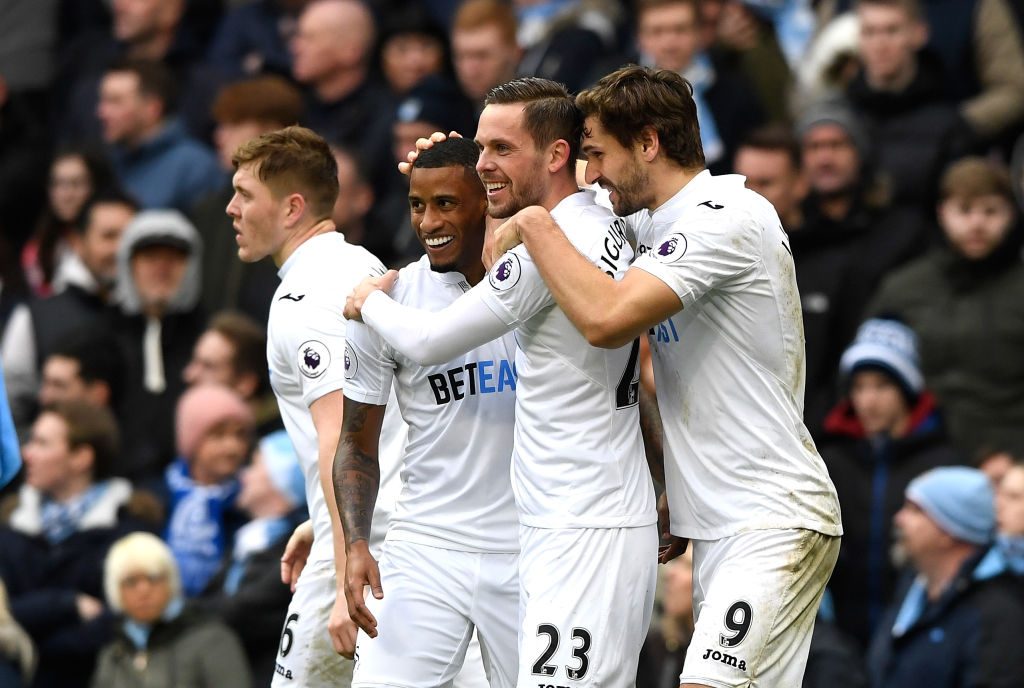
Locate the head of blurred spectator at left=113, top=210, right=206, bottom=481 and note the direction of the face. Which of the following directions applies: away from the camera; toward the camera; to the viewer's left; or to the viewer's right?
toward the camera

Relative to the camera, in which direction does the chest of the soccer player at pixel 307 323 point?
to the viewer's left

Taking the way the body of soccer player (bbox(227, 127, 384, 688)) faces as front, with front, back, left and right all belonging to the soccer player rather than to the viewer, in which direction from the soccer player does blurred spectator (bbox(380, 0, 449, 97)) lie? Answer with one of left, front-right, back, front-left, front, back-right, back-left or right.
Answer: right

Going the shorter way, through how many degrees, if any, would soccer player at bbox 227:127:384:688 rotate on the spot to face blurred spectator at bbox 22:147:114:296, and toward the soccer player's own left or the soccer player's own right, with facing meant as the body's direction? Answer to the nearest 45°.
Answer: approximately 90° to the soccer player's own right

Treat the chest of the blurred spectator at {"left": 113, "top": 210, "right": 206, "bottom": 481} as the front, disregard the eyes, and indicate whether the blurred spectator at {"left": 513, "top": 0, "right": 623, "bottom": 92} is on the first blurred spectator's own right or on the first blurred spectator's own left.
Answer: on the first blurred spectator's own left

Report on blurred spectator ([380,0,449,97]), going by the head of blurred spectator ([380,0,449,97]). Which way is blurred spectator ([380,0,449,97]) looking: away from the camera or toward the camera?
toward the camera

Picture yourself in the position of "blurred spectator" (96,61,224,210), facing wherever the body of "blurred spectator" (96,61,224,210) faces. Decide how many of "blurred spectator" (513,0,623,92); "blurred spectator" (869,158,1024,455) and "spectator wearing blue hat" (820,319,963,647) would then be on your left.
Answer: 3

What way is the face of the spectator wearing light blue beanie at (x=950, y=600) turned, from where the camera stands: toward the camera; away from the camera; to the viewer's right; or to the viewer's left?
to the viewer's left

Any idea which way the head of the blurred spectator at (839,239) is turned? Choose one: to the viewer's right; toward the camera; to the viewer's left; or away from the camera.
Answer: toward the camera

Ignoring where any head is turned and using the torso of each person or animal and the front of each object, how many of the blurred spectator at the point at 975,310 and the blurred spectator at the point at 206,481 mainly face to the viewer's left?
0

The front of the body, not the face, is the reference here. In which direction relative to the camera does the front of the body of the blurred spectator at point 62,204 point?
toward the camera

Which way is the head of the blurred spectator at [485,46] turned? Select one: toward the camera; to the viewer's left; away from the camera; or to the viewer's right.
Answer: toward the camera

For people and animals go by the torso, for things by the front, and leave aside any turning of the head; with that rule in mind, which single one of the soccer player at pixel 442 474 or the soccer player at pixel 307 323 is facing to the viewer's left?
the soccer player at pixel 307 323

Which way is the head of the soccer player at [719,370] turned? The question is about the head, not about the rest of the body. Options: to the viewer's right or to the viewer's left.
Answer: to the viewer's left

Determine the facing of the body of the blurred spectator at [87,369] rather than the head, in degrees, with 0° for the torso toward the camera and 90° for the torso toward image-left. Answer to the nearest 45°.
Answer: approximately 45°

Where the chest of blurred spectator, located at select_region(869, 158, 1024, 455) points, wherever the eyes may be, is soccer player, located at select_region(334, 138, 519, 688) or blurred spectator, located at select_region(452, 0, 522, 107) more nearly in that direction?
the soccer player

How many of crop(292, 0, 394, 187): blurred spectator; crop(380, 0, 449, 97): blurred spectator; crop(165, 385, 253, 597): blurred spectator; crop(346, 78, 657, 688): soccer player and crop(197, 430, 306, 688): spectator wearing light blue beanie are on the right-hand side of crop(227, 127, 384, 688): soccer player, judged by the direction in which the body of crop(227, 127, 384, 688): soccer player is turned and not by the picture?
4
